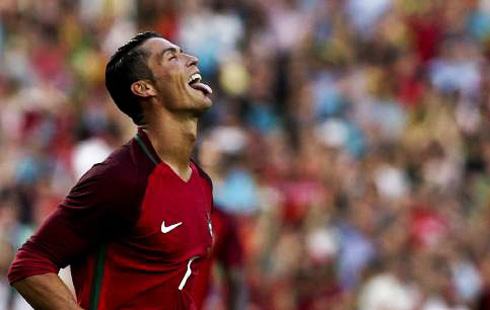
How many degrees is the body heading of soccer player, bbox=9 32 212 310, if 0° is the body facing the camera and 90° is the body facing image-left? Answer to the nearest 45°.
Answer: approximately 315°
